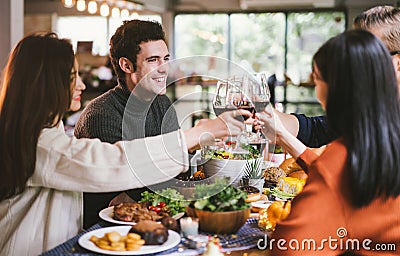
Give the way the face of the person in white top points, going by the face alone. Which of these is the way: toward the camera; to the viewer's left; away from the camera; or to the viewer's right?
to the viewer's right

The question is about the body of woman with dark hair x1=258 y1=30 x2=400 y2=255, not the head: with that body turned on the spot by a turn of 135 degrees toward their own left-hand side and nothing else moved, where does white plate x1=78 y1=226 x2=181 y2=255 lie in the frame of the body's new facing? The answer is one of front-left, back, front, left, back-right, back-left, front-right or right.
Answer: right

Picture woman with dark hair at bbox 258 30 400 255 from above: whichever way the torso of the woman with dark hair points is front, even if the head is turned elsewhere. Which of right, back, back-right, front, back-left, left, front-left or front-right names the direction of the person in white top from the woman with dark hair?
front-left

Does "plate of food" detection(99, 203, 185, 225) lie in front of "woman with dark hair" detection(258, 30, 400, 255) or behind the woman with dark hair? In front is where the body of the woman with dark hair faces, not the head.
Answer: in front

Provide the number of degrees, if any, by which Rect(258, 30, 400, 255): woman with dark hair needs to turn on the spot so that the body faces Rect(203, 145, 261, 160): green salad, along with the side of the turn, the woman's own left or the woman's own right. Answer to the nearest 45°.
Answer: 0° — they already face it

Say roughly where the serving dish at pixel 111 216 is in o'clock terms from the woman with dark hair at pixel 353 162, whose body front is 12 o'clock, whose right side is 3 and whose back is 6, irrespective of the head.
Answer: The serving dish is roughly at 11 o'clock from the woman with dark hair.

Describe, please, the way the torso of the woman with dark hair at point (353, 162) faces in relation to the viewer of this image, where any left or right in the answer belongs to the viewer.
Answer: facing away from the viewer and to the left of the viewer

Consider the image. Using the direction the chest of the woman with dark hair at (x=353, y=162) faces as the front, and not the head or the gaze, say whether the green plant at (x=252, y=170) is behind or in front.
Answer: in front
